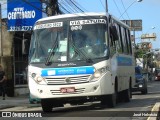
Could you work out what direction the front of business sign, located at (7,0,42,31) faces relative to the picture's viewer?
facing the viewer
